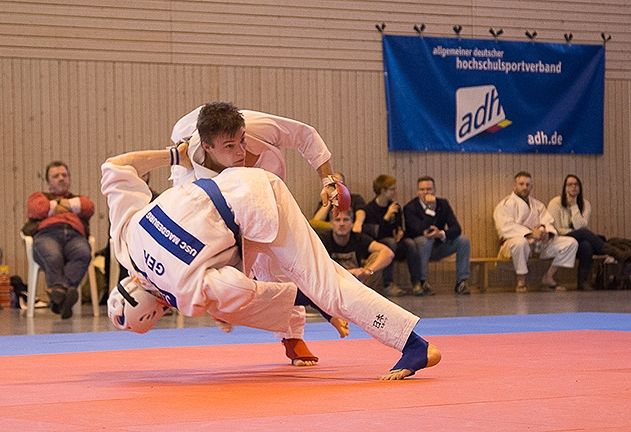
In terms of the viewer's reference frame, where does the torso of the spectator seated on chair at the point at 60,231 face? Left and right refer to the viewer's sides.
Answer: facing the viewer

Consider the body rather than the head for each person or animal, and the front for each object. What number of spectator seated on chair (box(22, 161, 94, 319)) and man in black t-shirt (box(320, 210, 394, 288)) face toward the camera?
2

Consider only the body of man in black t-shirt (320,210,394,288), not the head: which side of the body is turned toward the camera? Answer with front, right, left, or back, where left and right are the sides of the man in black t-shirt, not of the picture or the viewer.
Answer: front

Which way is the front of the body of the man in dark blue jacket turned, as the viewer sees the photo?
toward the camera

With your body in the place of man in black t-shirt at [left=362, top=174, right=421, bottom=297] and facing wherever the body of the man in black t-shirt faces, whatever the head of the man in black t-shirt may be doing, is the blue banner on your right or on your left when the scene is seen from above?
on your left

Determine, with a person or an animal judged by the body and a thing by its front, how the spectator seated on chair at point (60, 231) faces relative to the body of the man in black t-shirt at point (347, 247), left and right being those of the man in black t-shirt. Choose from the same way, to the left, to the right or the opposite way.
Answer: the same way

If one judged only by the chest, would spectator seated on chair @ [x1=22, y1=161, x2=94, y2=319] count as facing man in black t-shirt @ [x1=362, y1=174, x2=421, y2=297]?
no

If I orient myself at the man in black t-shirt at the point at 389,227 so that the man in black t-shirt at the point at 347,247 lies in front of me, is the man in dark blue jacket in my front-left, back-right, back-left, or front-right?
back-left

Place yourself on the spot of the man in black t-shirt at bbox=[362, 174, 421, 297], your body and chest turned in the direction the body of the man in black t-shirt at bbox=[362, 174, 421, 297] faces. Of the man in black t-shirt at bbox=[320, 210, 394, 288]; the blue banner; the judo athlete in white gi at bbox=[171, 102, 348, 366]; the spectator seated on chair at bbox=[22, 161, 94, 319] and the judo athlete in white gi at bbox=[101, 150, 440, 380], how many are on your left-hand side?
1

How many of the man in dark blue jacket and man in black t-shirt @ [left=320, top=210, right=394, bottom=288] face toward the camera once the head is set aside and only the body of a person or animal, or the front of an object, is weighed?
2

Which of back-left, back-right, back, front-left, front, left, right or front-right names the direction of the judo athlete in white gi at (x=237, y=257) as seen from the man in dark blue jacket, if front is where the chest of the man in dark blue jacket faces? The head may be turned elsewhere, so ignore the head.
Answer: front

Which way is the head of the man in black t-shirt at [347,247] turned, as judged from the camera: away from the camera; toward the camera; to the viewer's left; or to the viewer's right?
toward the camera

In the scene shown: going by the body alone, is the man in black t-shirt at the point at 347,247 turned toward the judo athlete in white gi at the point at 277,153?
yes

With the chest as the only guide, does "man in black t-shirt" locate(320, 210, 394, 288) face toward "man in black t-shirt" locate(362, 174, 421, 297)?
no

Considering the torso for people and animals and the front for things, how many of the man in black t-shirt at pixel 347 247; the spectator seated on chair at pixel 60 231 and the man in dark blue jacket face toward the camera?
3

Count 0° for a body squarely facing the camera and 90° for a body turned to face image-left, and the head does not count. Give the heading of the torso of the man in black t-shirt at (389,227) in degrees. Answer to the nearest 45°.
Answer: approximately 315°

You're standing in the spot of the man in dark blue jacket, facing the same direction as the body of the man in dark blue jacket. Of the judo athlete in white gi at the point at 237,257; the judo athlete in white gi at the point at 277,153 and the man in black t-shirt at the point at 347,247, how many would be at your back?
0

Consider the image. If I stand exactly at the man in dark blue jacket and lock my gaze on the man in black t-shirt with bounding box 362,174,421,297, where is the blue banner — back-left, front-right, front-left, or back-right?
back-right

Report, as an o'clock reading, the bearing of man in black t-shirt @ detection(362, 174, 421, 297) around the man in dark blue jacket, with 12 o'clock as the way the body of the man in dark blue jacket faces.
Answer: The man in black t-shirt is roughly at 2 o'clock from the man in dark blue jacket.

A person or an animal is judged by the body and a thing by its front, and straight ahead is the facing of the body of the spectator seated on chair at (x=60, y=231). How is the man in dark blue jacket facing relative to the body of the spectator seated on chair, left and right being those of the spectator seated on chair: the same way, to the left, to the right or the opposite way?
the same way
